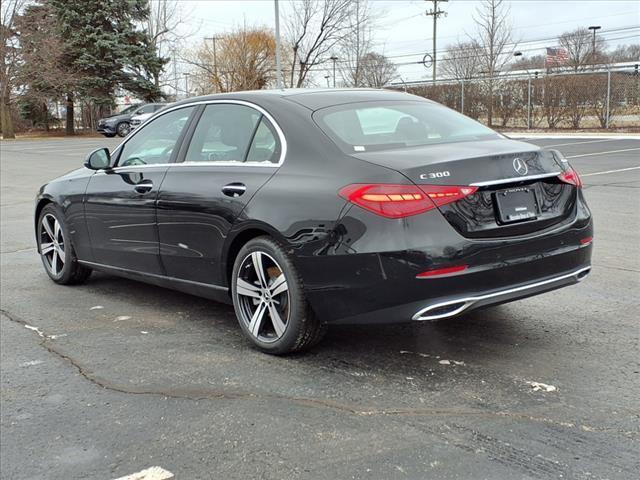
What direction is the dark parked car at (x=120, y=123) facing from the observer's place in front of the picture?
facing the viewer and to the left of the viewer

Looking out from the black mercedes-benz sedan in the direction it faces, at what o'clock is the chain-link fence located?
The chain-link fence is roughly at 2 o'clock from the black mercedes-benz sedan.

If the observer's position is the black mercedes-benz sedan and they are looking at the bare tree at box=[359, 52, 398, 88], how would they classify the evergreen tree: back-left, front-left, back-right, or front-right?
front-left

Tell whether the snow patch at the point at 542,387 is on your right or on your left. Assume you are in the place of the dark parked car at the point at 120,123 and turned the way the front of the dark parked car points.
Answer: on your left

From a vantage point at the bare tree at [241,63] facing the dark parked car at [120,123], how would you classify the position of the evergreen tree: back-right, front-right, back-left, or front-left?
front-right

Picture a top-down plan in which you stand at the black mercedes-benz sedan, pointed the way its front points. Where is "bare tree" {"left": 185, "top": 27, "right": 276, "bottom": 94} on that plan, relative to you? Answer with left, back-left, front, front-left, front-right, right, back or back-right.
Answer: front-right

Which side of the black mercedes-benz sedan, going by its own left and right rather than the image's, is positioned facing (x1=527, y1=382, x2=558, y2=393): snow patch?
back

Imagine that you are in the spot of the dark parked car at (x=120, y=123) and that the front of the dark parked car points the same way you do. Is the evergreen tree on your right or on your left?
on your right

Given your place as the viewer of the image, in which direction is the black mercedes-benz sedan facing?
facing away from the viewer and to the left of the viewer
